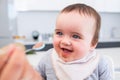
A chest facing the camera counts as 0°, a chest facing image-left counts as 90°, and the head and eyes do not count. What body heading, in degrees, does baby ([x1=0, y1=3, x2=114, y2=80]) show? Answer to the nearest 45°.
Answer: approximately 45°
